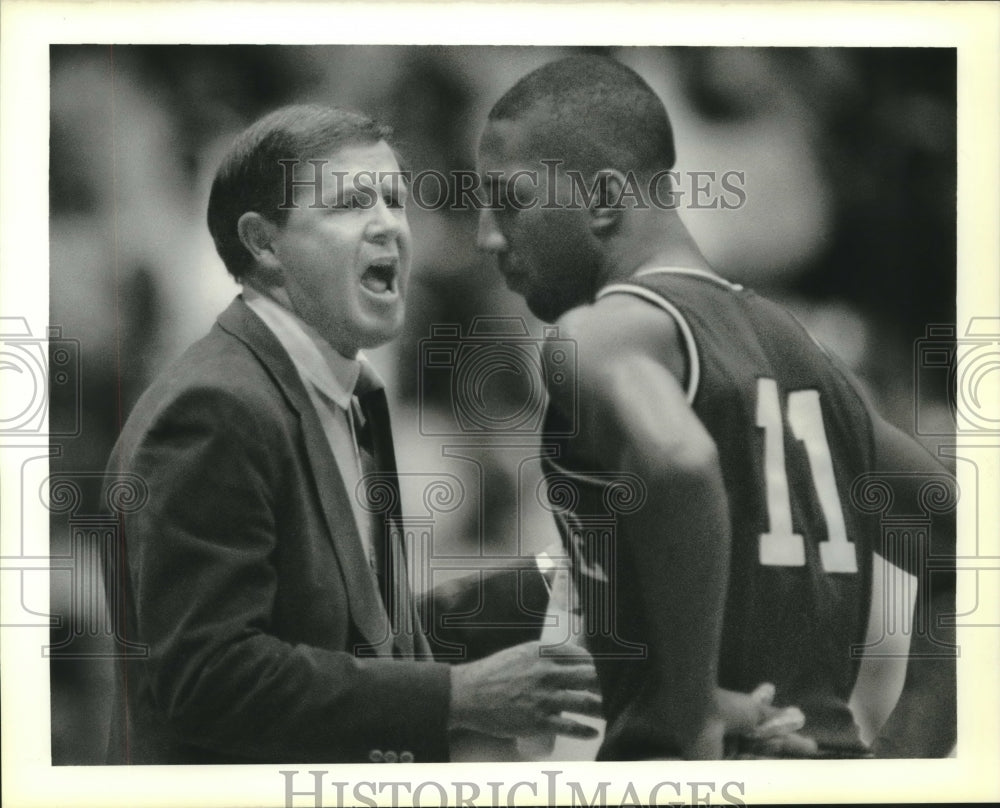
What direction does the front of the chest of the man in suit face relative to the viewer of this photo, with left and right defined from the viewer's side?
facing the viewer and to the right of the viewer

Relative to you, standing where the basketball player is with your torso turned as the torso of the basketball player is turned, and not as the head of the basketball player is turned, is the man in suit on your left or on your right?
on your left

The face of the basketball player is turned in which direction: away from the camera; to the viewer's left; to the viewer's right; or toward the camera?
to the viewer's left

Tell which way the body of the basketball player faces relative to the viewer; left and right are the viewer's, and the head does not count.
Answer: facing away from the viewer and to the left of the viewer

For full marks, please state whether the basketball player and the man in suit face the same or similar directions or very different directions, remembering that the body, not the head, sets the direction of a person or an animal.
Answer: very different directions
